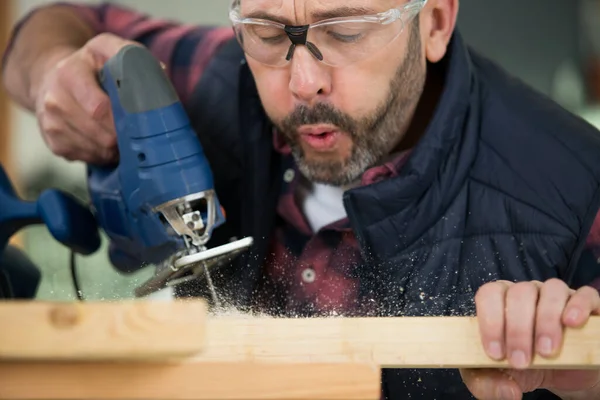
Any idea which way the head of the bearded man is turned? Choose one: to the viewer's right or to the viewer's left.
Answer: to the viewer's left

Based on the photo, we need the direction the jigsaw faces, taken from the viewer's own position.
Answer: facing the viewer and to the right of the viewer
